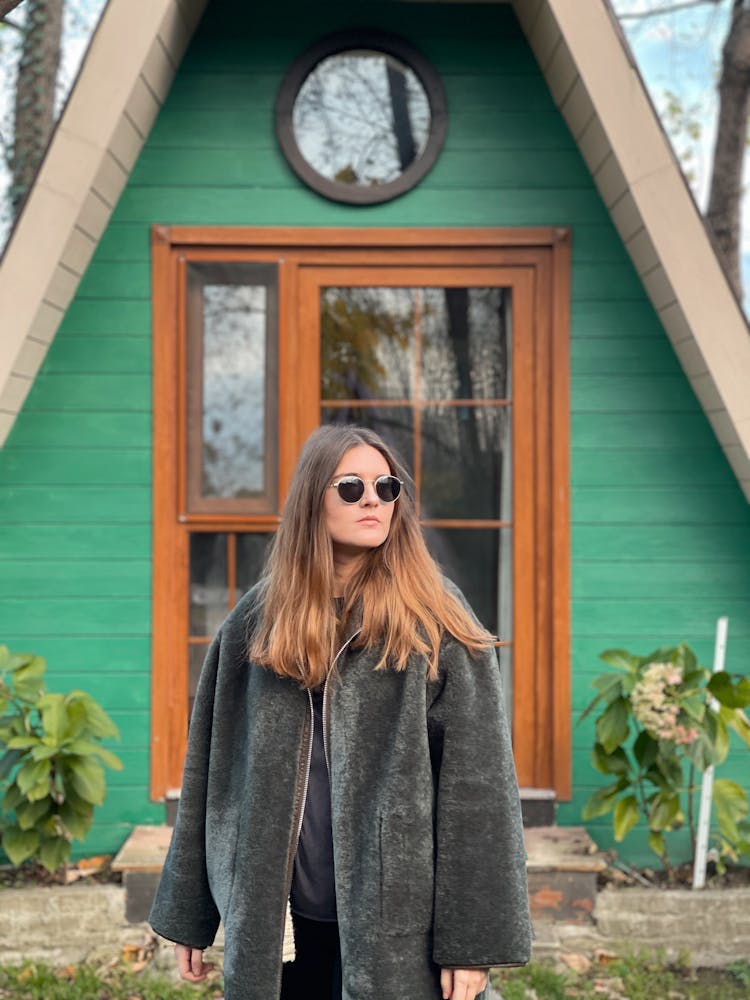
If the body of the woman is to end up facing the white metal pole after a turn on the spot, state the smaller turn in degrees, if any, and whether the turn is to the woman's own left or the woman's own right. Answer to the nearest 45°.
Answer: approximately 135° to the woman's own left

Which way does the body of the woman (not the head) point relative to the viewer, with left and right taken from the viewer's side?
facing the viewer

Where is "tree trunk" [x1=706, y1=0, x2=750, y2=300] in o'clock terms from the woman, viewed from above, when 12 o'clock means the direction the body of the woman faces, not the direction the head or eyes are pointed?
The tree trunk is roughly at 7 o'clock from the woman.

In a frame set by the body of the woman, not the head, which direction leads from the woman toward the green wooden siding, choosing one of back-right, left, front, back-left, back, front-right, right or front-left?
back

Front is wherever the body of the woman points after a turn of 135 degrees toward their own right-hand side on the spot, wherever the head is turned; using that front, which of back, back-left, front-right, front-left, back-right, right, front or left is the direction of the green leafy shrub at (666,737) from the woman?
right

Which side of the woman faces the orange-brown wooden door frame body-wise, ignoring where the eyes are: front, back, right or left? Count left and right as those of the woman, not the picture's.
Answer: back

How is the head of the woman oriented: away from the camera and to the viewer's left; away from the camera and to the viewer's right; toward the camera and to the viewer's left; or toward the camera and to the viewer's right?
toward the camera and to the viewer's right
